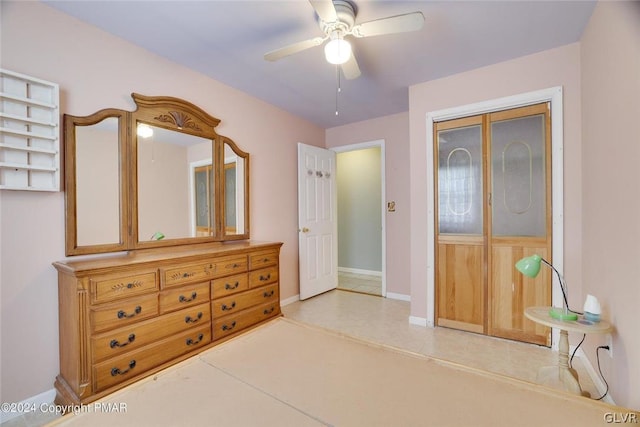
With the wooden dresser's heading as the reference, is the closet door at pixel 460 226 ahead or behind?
ahead

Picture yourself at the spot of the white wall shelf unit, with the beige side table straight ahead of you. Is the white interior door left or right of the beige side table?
left

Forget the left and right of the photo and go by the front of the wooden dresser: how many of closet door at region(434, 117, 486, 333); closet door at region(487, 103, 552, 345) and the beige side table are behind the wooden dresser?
0

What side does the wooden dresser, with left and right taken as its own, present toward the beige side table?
front

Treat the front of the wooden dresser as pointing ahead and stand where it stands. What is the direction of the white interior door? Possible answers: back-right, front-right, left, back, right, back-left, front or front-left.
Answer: left

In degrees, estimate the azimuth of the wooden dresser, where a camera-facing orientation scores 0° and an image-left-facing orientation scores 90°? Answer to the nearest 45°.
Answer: approximately 315°

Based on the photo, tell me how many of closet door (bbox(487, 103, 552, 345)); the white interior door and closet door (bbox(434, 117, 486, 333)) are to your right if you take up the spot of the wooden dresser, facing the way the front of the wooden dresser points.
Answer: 0

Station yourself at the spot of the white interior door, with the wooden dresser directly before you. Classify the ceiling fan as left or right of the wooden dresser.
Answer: left

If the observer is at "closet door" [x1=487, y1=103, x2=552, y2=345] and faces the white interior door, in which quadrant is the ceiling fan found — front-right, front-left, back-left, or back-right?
front-left

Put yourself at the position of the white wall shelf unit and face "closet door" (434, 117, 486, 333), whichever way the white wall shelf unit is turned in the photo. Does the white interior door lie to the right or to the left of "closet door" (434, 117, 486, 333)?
left

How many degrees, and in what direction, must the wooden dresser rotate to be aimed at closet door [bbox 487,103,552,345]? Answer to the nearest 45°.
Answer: approximately 45° to its left
